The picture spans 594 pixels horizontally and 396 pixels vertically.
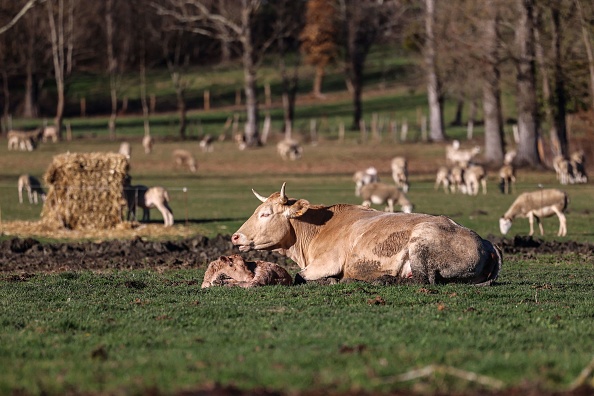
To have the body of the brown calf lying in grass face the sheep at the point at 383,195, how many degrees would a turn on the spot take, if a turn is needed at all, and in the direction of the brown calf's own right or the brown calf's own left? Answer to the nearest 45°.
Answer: approximately 90° to the brown calf's own right

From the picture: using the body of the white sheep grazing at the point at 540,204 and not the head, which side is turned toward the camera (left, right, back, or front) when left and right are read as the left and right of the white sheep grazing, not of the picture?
left

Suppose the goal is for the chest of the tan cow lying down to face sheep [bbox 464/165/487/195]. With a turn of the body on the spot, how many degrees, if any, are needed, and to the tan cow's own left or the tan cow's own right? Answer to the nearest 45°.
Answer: approximately 90° to the tan cow's own right

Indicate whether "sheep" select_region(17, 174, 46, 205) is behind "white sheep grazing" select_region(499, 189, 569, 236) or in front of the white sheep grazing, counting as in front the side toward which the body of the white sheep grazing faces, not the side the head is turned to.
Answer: in front

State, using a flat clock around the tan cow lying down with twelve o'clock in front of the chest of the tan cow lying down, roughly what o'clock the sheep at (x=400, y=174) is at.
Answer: The sheep is roughly at 3 o'clock from the tan cow lying down.

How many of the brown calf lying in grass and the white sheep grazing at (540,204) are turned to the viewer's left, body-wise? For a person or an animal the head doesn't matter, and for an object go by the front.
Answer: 2

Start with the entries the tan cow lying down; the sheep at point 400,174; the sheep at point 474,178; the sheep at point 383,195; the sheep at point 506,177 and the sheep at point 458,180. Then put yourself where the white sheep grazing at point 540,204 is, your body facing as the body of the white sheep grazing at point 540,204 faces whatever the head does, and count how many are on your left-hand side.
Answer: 1

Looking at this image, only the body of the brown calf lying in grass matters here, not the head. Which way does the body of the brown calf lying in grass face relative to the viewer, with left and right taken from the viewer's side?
facing to the left of the viewer

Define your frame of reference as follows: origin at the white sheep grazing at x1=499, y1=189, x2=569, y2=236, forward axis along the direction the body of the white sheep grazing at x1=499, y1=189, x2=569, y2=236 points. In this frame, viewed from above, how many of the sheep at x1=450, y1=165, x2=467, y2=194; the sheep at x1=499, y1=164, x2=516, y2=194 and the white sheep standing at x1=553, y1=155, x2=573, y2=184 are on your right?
3

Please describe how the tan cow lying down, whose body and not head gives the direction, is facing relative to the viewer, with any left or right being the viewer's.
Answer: facing to the left of the viewer

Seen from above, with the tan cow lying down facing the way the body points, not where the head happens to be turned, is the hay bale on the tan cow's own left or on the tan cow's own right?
on the tan cow's own right

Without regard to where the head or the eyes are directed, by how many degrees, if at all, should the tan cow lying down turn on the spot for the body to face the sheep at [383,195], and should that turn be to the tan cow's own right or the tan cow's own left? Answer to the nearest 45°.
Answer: approximately 90° to the tan cow's own right

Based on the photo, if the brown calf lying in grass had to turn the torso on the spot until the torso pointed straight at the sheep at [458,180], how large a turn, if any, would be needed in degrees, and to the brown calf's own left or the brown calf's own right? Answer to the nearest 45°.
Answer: approximately 90° to the brown calf's own right

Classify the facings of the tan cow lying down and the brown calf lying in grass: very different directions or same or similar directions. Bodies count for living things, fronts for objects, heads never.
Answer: same or similar directions

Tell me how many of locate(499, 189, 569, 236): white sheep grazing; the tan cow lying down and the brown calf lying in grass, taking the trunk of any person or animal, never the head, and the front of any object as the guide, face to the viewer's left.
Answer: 3
